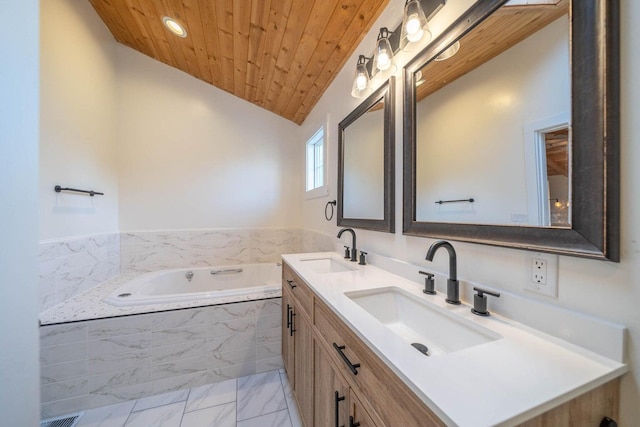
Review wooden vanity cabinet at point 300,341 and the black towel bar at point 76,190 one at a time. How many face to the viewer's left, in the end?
1

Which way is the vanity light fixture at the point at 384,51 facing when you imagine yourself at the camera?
facing the viewer and to the left of the viewer

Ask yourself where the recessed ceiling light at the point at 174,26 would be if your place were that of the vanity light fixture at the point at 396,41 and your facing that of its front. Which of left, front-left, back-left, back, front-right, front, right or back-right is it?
front-right

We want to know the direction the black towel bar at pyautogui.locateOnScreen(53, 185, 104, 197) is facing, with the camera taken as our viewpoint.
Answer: facing the viewer and to the right of the viewer

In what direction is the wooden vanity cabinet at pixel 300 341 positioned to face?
to the viewer's left

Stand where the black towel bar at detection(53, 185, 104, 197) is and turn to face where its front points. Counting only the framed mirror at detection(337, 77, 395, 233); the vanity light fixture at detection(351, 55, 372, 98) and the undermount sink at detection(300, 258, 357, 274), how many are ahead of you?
3

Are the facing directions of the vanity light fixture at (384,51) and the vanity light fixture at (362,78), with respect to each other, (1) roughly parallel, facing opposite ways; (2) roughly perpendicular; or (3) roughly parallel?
roughly parallel

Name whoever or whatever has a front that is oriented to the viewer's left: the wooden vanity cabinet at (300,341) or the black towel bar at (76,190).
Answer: the wooden vanity cabinet

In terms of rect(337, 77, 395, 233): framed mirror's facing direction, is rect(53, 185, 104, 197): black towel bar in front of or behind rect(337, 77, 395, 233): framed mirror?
in front
